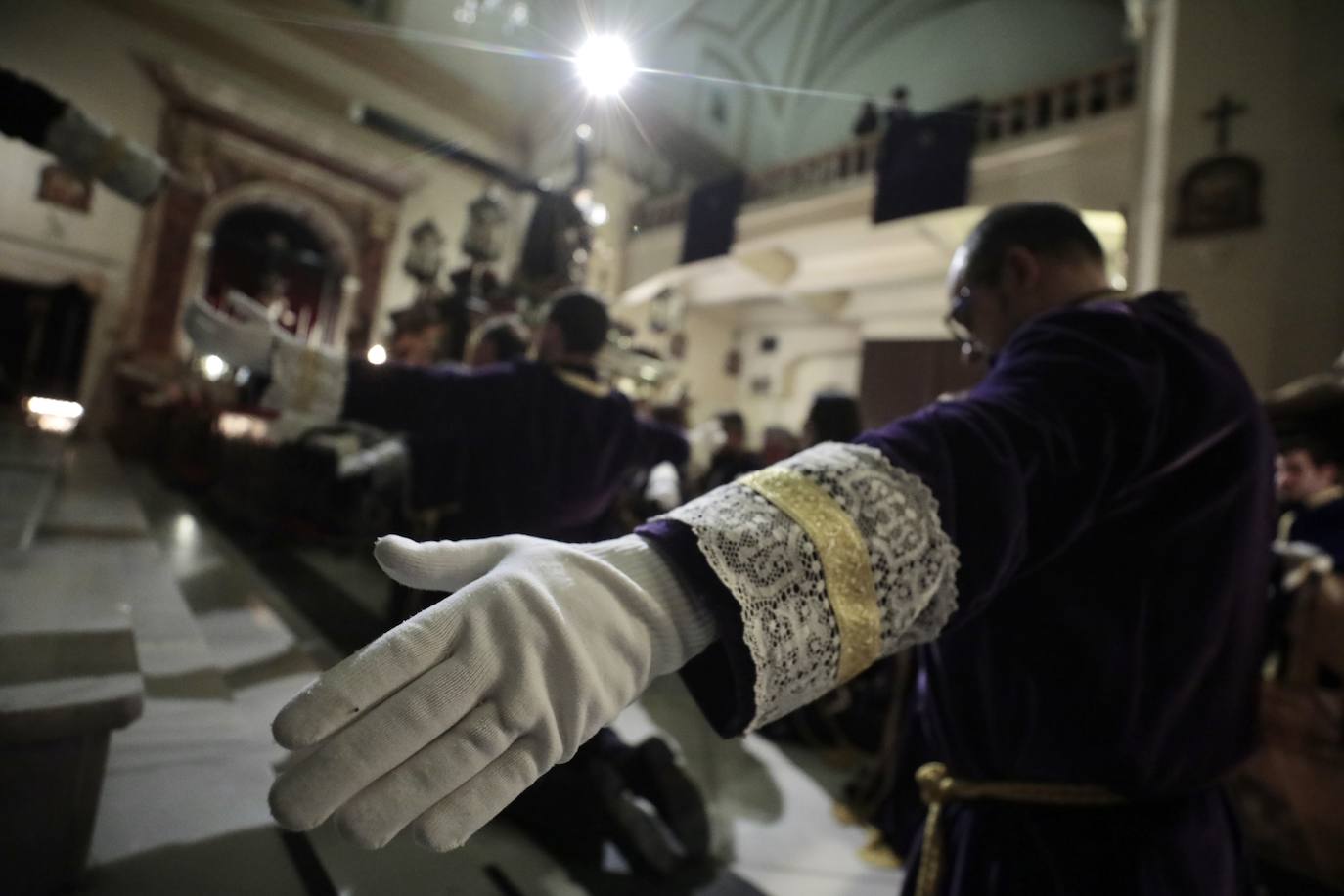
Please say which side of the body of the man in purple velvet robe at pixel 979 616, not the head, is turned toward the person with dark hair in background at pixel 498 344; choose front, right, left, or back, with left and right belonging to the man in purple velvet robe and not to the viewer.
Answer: front

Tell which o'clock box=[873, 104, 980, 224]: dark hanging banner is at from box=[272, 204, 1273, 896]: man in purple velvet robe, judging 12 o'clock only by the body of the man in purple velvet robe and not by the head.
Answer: The dark hanging banner is roughly at 2 o'clock from the man in purple velvet robe.

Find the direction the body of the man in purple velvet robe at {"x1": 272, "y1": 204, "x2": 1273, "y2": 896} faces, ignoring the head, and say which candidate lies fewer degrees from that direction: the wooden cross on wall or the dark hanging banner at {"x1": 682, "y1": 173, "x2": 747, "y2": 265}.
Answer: the dark hanging banner

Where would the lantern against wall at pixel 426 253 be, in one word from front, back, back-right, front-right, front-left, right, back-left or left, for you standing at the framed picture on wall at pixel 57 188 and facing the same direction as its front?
left

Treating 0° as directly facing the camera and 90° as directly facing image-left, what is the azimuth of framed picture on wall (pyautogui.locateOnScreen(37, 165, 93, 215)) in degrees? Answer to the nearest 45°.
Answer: approximately 315°

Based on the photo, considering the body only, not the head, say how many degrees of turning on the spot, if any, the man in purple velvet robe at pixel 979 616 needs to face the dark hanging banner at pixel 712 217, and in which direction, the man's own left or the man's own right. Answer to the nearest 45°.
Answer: approximately 45° to the man's own right

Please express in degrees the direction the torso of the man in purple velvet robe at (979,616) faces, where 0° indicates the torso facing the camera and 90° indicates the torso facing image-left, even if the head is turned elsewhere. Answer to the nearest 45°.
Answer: approximately 135°
